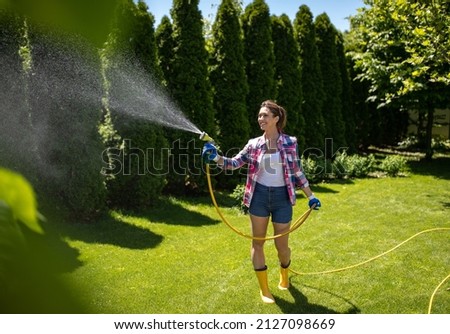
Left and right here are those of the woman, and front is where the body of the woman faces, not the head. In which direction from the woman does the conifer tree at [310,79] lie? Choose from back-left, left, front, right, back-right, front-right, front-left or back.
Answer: back

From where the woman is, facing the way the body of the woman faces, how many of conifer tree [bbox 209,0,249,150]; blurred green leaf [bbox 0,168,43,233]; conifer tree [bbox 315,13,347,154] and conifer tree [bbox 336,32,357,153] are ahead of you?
1

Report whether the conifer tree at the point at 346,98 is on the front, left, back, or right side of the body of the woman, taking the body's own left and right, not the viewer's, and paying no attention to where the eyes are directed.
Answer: back

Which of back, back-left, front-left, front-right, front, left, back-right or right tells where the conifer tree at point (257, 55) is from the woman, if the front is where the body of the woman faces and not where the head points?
back

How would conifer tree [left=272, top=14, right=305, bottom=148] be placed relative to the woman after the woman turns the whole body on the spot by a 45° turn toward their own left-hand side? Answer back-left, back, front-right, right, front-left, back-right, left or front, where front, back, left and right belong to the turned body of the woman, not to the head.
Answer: back-left

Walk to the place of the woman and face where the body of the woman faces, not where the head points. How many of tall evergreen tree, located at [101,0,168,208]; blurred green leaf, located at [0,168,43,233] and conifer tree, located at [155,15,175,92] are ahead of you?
1

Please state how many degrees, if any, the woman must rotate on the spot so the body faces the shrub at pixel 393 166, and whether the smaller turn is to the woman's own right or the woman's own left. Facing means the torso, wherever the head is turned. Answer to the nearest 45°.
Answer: approximately 135° to the woman's own left

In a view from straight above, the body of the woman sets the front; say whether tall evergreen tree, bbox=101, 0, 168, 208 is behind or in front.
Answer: behind

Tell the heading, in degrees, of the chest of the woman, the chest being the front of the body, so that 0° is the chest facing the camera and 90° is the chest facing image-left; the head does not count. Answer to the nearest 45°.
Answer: approximately 0°

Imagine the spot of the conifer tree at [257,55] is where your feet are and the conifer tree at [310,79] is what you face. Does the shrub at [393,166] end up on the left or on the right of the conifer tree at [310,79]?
right

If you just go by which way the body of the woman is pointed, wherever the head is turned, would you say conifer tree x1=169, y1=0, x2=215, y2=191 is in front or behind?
behind

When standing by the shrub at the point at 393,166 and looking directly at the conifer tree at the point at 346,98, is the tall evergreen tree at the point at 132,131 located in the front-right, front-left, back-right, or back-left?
back-left

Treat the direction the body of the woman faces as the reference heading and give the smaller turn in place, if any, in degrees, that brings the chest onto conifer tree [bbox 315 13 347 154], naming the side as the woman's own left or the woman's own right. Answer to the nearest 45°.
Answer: approximately 180°
